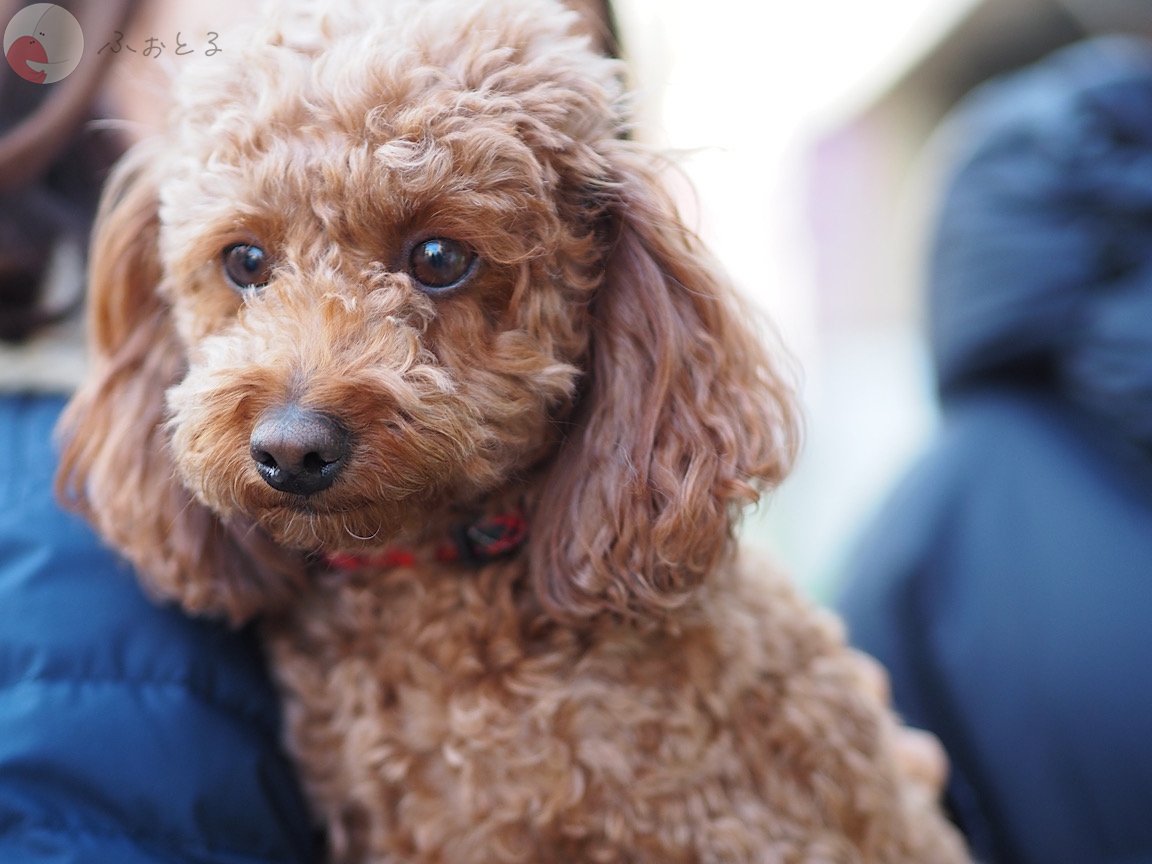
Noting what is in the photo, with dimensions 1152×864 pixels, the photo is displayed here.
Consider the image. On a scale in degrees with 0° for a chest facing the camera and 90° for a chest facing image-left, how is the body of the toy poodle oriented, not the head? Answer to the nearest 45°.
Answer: approximately 45°
